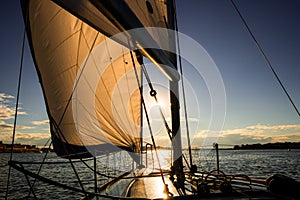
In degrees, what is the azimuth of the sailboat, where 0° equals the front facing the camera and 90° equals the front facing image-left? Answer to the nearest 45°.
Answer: approximately 180°
